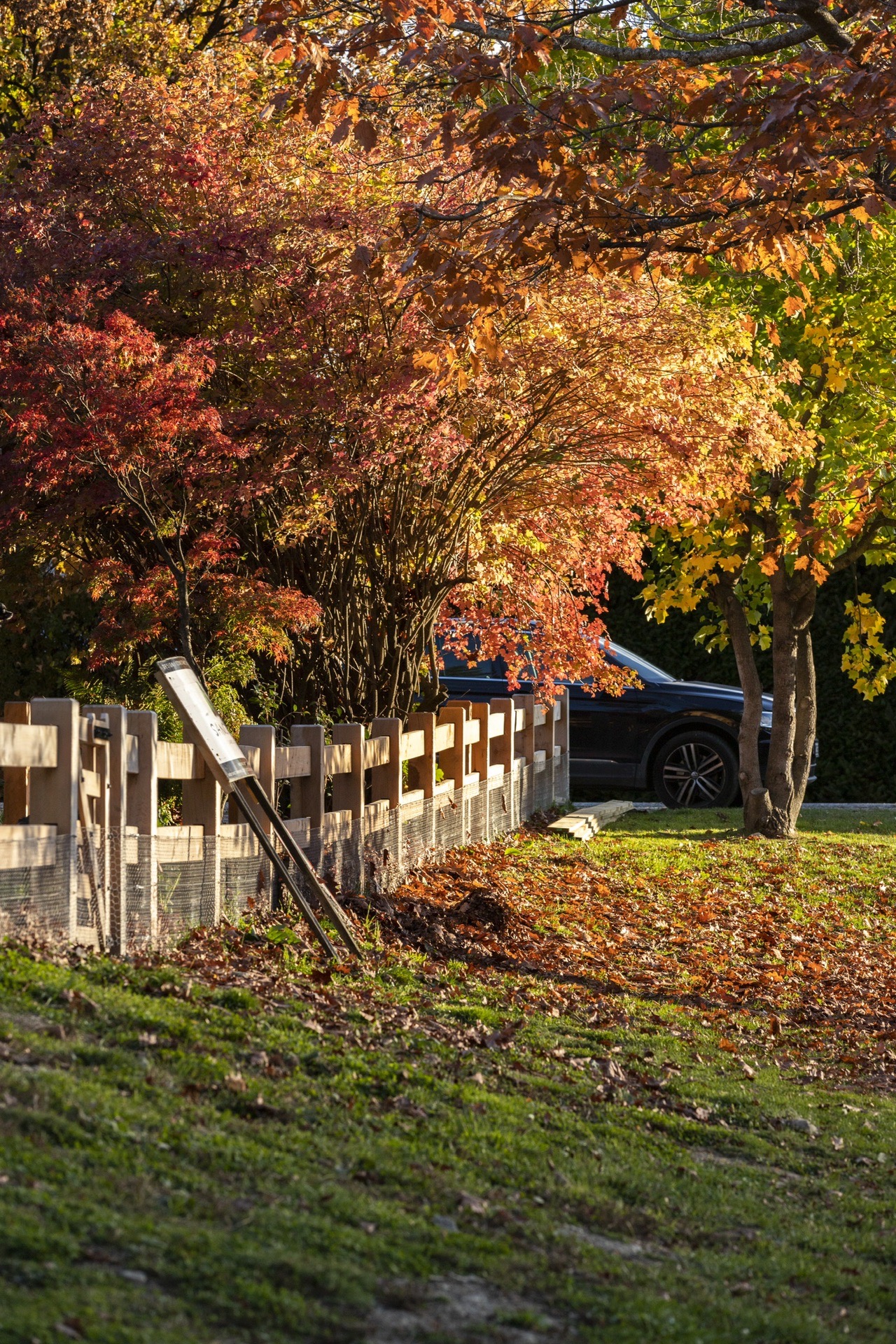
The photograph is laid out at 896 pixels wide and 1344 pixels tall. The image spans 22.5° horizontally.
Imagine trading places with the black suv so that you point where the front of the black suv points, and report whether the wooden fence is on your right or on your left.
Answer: on your right

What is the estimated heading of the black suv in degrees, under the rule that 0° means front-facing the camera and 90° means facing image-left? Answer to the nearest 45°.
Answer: approximately 270°

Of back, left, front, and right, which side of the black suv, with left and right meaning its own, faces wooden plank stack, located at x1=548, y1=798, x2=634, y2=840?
right

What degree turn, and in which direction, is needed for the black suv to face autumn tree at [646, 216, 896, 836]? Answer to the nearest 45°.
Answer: approximately 90° to its right
